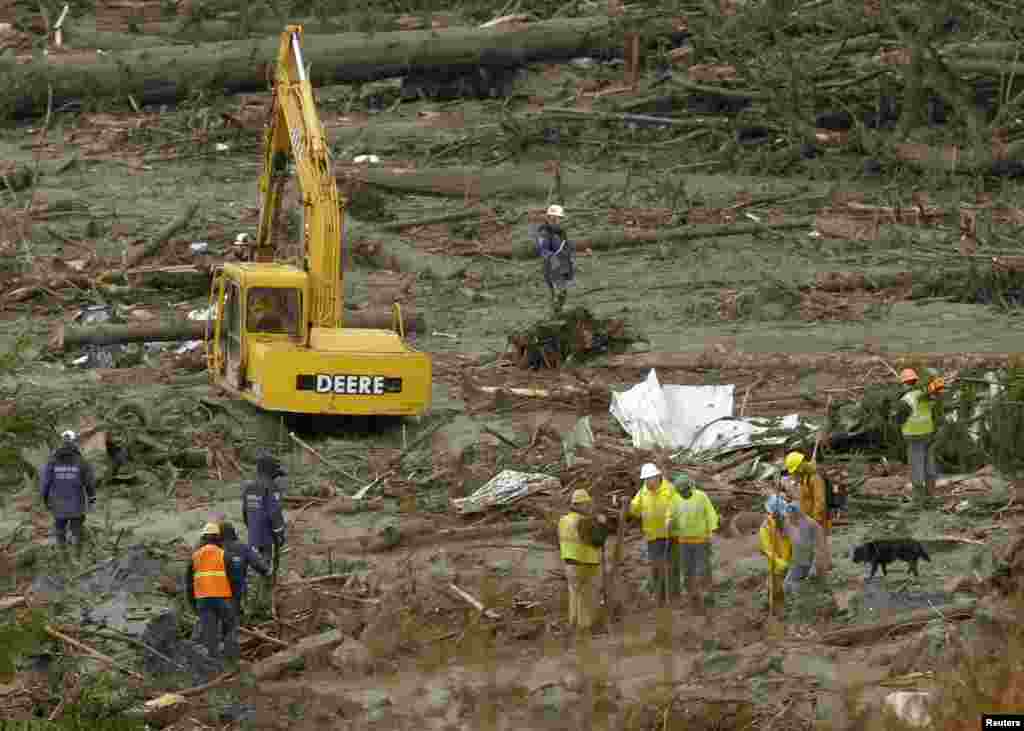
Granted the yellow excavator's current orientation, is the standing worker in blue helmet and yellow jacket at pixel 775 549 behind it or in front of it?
behind

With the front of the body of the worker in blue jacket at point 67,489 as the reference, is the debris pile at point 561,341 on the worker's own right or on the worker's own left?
on the worker's own right

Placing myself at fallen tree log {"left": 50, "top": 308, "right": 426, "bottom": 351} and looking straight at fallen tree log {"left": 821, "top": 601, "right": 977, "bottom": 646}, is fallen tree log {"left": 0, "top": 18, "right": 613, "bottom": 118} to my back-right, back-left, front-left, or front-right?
back-left

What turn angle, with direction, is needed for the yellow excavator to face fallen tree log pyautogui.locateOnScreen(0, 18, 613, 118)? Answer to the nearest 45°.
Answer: approximately 45° to its right

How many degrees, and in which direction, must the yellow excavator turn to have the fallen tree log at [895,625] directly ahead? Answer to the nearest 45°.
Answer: approximately 180°

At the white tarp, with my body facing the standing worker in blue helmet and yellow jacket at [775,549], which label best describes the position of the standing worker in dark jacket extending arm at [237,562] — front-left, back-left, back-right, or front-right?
front-right

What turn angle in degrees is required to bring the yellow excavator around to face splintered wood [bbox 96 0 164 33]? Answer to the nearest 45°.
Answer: approximately 45° to its right

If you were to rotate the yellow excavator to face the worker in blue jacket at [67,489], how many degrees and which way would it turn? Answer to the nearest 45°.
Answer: approximately 90° to its left

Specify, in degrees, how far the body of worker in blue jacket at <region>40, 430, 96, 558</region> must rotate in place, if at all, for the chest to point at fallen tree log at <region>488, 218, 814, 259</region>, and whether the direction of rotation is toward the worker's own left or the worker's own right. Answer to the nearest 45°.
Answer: approximately 45° to the worker's own right

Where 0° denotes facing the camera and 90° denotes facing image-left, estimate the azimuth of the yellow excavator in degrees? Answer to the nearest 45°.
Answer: approximately 135°

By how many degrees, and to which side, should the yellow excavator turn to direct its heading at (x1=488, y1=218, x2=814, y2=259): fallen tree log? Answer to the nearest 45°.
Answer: approximately 90° to its right

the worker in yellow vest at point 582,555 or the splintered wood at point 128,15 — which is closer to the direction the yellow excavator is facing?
the splintered wood

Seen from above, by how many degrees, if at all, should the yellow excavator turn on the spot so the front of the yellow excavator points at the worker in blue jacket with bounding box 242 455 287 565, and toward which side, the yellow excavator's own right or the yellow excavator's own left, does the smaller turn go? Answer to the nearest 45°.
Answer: approximately 135° to the yellow excavator's own left

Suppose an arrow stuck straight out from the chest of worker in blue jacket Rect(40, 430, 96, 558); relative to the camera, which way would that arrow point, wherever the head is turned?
away from the camera
